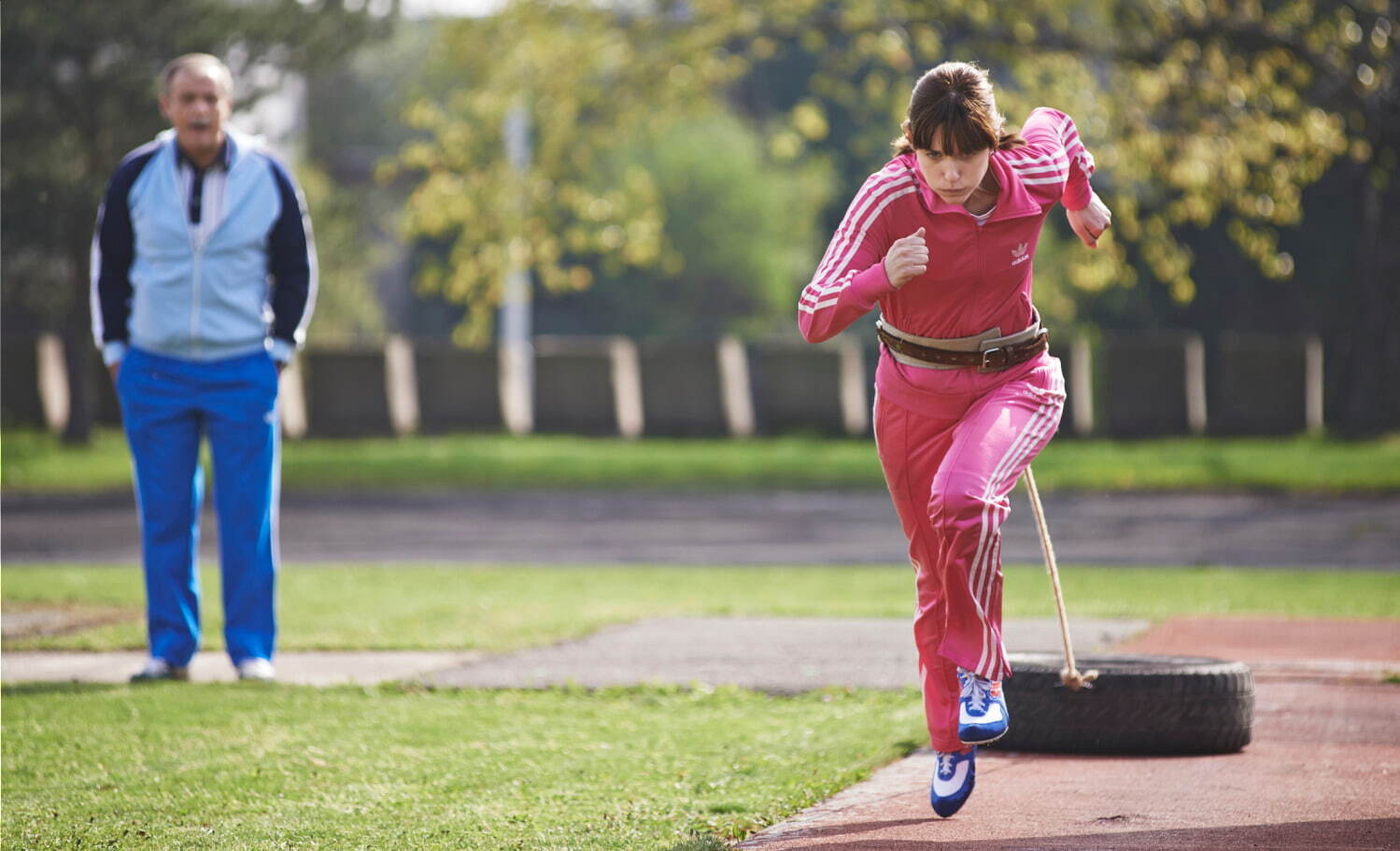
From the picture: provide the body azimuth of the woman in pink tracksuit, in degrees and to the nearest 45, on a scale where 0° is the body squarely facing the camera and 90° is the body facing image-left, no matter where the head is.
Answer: approximately 0°

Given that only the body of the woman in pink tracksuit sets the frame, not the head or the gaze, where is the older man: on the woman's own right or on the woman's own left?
on the woman's own right

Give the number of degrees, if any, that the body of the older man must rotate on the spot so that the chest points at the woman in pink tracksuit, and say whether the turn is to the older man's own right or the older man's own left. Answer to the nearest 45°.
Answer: approximately 45° to the older man's own left

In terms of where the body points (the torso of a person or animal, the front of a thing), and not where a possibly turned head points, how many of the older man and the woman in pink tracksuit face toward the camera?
2

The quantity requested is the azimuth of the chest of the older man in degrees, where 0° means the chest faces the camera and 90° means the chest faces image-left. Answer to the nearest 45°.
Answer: approximately 0°
